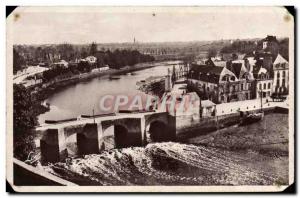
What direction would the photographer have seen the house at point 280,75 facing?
facing the viewer

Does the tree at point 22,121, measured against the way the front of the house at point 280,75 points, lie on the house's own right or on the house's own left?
on the house's own right
